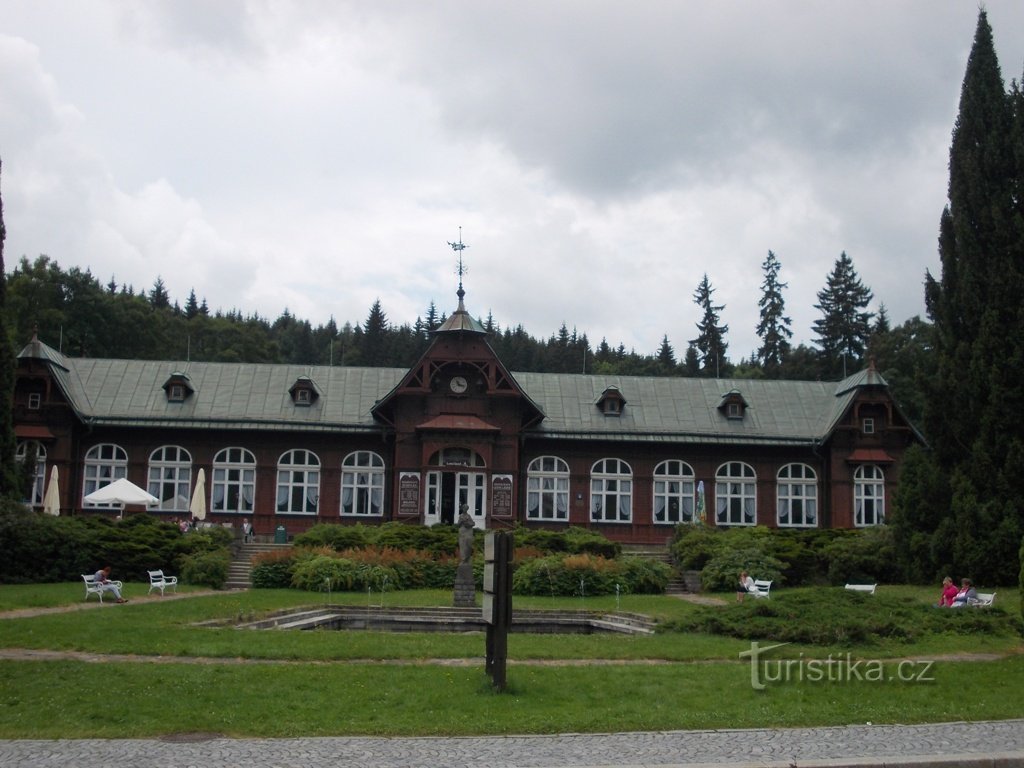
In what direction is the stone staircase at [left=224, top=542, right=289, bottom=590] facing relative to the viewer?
toward the camera

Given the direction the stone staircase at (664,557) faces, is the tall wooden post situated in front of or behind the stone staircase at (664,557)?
in front

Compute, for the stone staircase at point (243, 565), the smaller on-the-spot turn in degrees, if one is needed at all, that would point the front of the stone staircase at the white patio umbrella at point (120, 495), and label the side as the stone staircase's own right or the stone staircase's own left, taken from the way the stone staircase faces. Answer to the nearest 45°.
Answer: approximately 90° to the stone staircase's own right

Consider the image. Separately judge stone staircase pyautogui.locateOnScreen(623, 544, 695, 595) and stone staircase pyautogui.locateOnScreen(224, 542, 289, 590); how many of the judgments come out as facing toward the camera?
2

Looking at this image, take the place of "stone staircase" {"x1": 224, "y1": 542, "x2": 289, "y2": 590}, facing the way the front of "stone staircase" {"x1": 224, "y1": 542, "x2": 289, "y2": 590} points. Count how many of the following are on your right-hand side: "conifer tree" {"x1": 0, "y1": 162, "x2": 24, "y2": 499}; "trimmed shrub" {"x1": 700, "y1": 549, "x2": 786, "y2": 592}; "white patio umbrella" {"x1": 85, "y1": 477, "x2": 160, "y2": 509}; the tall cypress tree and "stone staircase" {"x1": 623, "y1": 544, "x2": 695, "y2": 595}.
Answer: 2

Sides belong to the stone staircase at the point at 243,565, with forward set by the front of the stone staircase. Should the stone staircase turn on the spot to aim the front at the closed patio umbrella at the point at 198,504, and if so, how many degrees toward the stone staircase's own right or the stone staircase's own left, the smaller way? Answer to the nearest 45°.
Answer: approximately 180°

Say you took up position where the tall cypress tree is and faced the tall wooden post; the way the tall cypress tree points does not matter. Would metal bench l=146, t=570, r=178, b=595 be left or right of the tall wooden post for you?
right

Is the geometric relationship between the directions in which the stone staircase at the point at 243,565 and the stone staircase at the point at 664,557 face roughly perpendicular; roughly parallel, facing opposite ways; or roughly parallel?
roughly parallel

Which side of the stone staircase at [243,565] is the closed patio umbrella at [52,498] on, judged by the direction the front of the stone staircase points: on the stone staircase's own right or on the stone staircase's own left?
on the stone staircase's own right

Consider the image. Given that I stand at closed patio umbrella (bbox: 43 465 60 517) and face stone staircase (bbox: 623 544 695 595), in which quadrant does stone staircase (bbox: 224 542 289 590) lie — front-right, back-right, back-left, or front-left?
front-right

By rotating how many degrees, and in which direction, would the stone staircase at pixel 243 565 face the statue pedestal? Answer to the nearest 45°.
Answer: approximately 45° to its left
